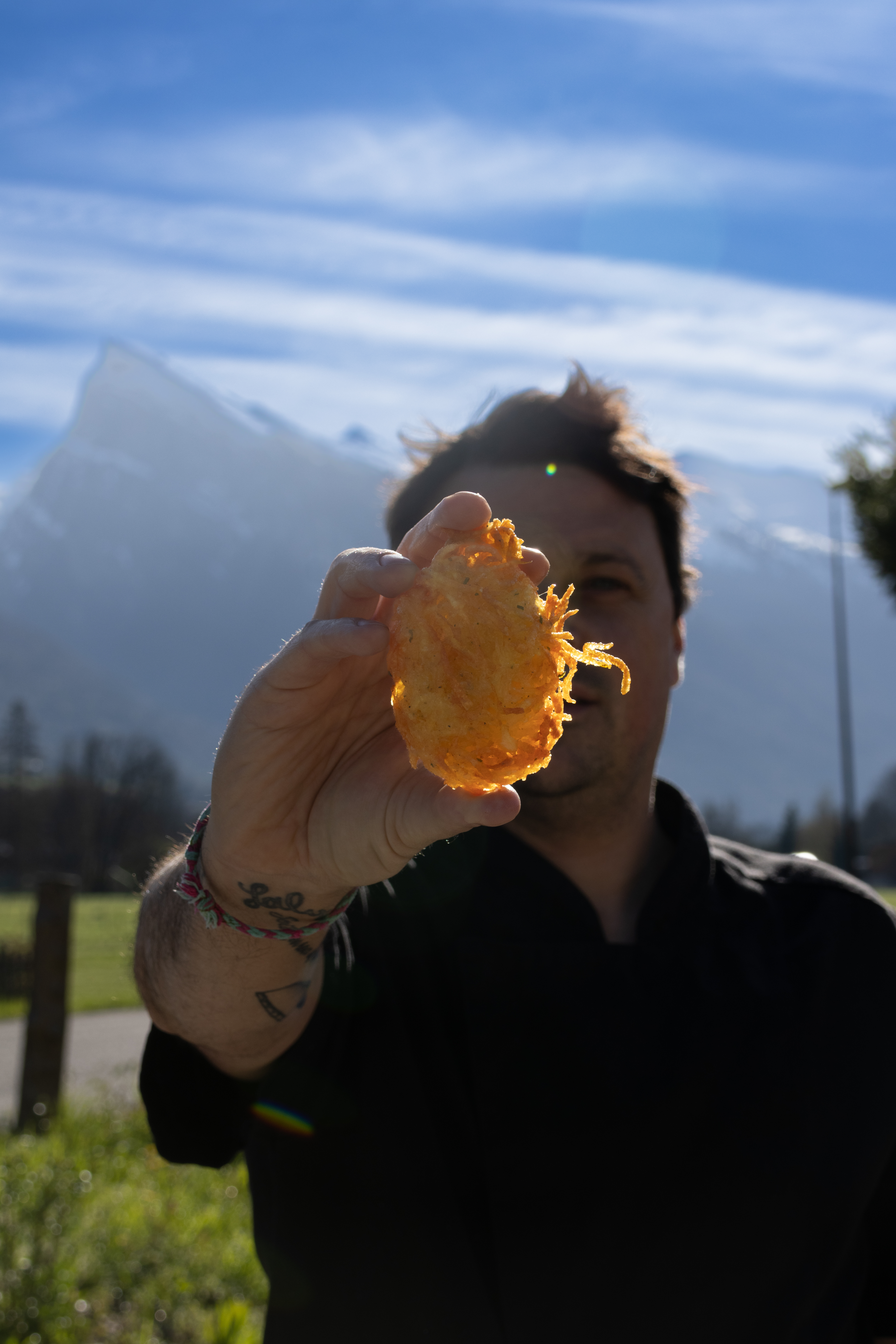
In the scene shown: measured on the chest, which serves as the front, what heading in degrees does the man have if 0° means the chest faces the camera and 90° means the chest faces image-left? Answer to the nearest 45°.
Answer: approximately 0°

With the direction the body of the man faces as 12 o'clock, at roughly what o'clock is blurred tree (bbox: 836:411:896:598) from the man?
The blurred tree is roughly at 7 o'clock from the man.

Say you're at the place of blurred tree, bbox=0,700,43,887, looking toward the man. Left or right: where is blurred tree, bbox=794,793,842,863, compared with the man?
left

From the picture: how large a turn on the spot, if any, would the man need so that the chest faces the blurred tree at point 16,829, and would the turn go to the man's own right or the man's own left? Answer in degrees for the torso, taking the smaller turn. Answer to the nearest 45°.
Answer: approximately 135° to the man's own right
